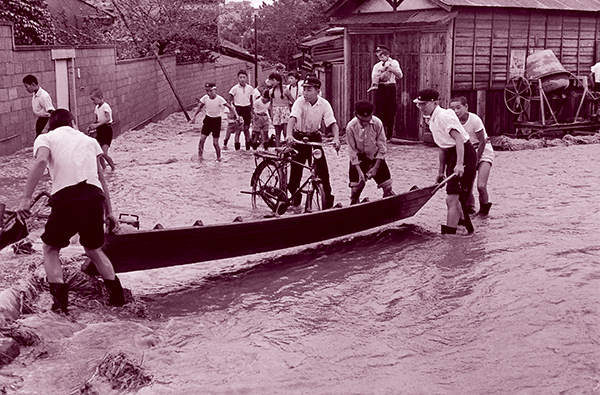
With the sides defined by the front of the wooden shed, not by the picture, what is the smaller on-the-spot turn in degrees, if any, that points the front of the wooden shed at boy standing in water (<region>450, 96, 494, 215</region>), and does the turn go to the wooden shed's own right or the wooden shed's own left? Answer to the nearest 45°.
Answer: approximately 45° to the wooden shed's own left

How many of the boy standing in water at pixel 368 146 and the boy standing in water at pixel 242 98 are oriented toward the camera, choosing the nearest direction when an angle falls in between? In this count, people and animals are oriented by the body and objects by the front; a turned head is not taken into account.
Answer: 2

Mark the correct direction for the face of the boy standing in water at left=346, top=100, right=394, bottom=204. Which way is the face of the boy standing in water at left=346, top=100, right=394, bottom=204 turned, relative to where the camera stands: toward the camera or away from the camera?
toward the camera

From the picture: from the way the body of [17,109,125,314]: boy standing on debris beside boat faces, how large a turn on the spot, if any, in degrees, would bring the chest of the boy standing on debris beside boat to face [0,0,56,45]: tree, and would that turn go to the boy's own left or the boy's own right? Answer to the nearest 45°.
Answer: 0° — they already face it

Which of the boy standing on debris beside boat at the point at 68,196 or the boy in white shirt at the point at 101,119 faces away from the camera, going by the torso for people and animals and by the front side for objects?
the boy standing on debris beside boat

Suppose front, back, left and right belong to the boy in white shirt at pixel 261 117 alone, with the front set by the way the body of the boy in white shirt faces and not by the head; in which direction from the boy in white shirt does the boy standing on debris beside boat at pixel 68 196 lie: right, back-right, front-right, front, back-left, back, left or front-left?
front

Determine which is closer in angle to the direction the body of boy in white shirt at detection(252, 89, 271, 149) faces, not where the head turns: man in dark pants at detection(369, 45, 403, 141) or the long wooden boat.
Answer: the long wooden boat

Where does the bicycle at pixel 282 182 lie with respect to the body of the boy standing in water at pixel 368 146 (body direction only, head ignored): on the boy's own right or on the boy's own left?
on the boy's own right

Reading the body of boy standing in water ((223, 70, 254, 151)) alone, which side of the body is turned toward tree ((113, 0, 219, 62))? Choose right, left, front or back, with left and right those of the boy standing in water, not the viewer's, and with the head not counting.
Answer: back

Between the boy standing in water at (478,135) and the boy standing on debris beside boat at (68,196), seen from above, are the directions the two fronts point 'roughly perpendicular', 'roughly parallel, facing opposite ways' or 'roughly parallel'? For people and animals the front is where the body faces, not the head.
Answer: roughly perpendicular

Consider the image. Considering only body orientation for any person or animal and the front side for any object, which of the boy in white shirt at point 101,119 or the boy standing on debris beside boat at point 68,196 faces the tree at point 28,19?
the boy standing on debris beside boat

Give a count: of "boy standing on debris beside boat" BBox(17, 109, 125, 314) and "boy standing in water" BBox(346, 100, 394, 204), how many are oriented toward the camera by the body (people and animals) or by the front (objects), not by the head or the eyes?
1

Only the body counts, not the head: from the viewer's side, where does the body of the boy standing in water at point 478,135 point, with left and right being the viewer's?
facing the viewer and to the left of the viewer

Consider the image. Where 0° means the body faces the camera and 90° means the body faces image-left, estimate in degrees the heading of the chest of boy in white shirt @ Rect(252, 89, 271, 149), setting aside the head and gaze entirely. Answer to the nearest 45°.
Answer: approximately 0°

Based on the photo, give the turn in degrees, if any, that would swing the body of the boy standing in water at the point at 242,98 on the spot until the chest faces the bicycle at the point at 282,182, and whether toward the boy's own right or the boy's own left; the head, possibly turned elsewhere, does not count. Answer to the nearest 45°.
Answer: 0° — they already face it

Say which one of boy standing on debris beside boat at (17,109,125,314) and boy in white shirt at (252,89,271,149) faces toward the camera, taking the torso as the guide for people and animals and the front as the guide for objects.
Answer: the boy in white shirt

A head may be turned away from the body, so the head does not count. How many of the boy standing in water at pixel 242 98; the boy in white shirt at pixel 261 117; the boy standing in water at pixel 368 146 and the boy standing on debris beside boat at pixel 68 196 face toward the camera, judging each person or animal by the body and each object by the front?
3

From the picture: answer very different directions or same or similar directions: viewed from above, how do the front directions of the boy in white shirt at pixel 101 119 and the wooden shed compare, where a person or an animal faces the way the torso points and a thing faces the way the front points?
same or similar directions

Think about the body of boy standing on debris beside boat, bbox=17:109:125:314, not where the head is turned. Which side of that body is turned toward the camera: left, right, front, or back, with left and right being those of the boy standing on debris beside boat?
back

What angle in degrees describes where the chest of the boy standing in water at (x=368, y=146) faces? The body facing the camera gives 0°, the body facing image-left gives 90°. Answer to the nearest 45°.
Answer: approximately 0°

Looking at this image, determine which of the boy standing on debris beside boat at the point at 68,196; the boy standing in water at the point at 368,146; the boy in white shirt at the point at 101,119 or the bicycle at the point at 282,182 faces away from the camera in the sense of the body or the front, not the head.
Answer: the boy standing on debris beside boat
